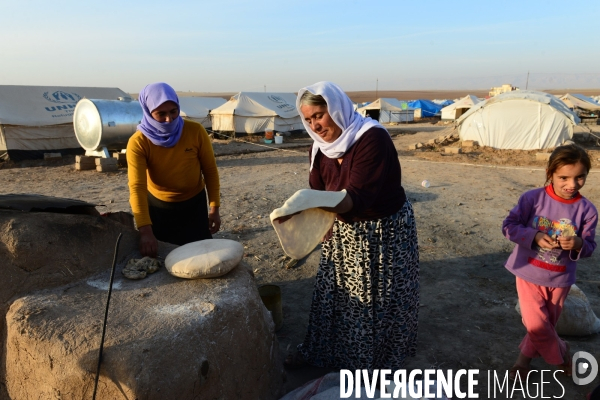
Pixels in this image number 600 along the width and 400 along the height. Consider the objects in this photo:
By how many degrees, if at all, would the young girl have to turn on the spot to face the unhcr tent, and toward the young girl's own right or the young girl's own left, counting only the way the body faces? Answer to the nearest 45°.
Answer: approximately 90° to the young girl's own right

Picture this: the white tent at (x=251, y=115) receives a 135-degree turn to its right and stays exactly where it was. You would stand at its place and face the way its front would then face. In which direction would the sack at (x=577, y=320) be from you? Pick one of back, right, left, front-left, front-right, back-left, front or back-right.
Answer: back

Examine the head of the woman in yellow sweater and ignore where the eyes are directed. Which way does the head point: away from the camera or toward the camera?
toward the camera

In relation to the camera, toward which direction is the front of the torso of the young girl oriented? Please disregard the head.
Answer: toward the camera

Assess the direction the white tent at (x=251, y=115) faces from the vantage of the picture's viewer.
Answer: facing the viewer and to the left of the viewer

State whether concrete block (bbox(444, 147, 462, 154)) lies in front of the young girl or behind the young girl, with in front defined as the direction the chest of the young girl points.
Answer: behind

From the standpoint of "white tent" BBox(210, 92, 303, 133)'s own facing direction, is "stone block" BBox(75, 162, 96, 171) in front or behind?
in front

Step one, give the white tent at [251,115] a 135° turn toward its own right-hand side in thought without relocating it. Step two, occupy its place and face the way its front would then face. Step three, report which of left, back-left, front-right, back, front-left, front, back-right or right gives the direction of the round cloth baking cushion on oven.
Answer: back

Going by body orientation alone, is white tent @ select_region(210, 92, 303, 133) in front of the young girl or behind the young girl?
behind

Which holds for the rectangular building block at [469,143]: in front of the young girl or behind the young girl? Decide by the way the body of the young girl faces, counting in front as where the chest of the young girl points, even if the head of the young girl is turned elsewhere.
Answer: behind

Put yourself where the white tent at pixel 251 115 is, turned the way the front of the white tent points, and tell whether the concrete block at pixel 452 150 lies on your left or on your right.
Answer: on your left

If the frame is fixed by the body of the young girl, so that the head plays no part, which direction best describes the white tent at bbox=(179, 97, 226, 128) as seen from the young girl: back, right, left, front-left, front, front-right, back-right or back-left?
back-right

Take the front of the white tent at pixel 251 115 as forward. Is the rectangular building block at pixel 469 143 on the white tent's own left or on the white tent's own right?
on the white tent's own left

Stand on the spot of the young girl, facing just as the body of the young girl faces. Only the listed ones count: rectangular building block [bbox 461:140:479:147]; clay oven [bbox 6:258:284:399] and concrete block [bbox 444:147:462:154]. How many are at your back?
2

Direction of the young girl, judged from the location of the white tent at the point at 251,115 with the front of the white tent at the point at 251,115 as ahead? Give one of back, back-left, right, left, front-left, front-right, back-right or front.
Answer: front-left
